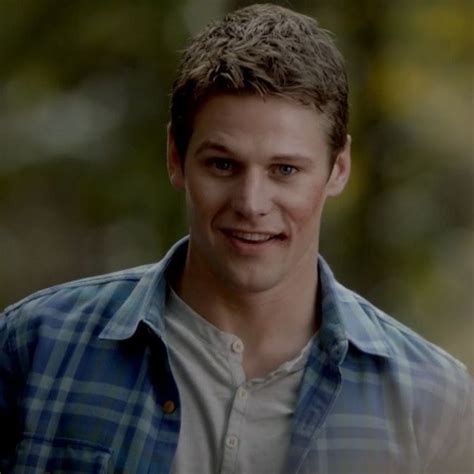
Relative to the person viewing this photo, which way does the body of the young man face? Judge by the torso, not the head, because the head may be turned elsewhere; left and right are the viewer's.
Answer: facing the viewer

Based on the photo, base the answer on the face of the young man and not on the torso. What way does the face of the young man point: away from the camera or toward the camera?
toward the camera
